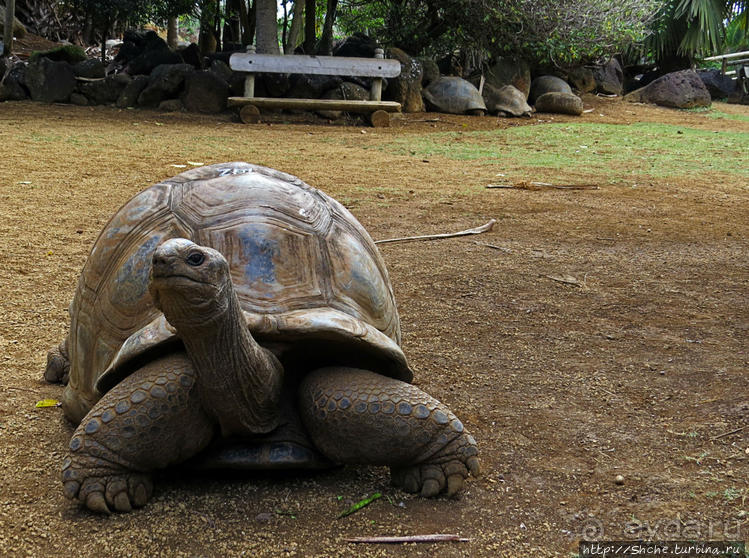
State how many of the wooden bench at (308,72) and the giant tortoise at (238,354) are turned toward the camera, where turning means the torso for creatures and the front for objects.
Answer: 2

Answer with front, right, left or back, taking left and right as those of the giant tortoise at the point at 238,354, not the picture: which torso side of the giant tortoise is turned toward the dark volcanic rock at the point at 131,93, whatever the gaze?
back

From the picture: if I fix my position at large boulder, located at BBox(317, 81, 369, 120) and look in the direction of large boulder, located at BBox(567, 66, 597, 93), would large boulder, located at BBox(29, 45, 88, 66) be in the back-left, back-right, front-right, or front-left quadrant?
back-left

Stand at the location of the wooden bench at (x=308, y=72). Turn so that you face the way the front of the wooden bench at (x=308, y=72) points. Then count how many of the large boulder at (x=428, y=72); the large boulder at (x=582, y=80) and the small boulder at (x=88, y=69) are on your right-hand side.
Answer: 1

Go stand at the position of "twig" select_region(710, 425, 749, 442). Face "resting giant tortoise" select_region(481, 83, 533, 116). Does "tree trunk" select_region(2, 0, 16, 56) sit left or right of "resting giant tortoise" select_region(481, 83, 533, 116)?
left

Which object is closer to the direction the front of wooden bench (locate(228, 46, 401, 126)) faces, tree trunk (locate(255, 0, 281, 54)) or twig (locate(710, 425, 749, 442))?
the twig

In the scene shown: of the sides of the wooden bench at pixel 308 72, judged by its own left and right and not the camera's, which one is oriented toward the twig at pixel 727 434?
front

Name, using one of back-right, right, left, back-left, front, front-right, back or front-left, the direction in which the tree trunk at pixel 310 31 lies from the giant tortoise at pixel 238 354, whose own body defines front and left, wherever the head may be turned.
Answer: back

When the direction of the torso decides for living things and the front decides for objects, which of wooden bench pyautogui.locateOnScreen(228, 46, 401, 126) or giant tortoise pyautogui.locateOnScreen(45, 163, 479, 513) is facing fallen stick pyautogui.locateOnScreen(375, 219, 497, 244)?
the wooden bench

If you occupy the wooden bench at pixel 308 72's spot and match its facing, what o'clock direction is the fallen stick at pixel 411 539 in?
The fallen stick is roughly at 12 o'clock from the wooden bench.

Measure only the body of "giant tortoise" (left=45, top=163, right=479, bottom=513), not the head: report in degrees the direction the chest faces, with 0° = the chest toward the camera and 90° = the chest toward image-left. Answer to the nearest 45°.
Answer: approximately 0°

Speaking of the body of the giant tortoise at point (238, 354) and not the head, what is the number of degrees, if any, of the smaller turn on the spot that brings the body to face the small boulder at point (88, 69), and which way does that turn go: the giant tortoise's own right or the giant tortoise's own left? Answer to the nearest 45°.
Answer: approximately 180°
